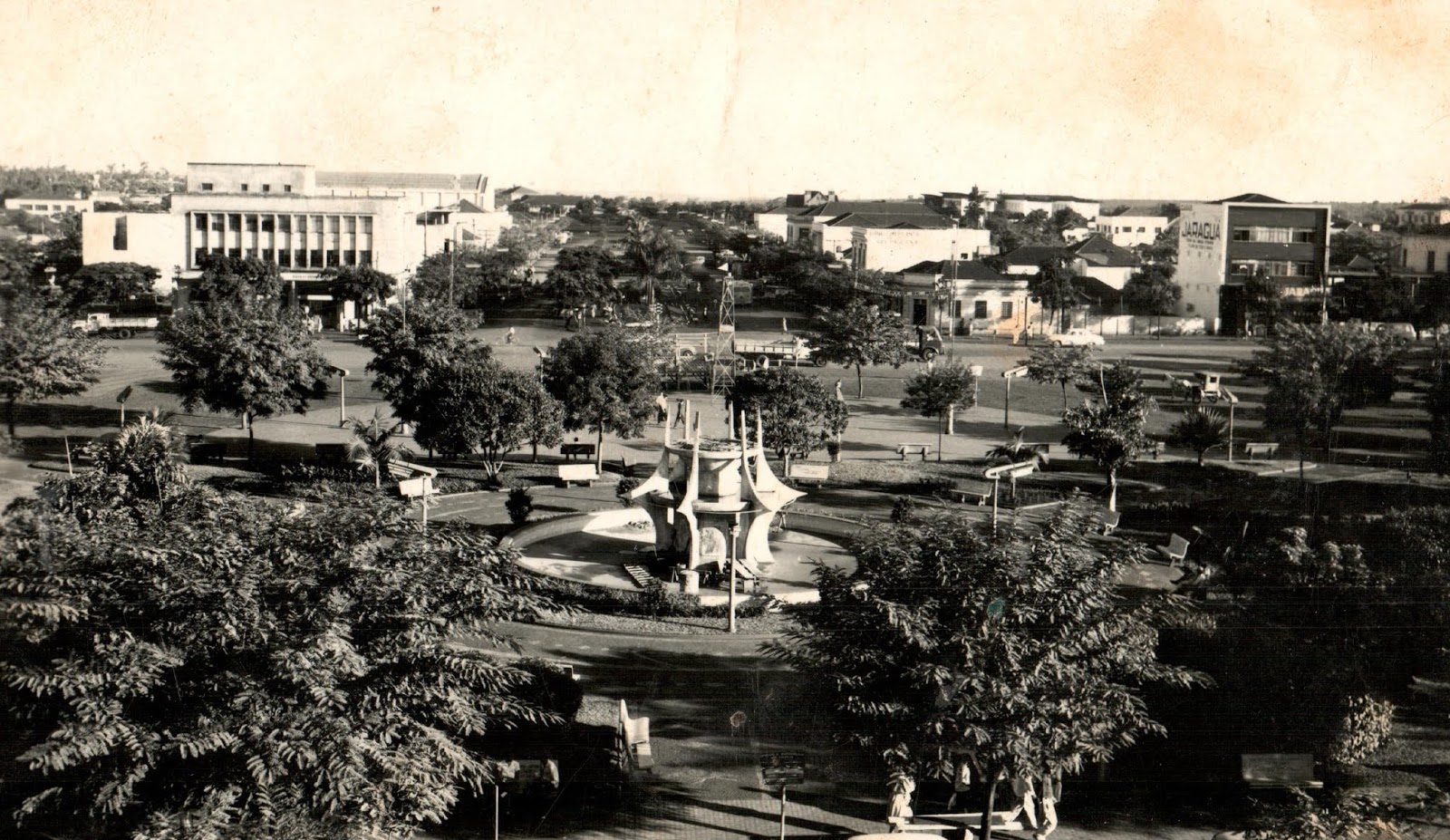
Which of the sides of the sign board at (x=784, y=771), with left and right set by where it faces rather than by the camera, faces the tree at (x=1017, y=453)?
back

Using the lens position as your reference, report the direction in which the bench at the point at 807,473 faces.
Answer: facing the viewer

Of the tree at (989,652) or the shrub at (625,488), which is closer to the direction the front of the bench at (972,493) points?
the shrub

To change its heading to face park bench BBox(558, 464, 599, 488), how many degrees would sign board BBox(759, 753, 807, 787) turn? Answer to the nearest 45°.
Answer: approximately 180°

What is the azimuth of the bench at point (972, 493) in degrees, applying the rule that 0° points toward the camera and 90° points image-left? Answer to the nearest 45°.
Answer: approximately 45°

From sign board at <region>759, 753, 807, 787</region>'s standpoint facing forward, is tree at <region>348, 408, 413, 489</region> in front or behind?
behind

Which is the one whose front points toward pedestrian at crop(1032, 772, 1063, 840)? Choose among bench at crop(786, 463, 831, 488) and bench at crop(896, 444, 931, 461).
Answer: bench at crop(786, 463, 831, 488)
